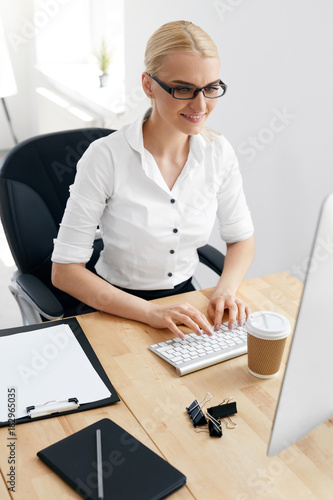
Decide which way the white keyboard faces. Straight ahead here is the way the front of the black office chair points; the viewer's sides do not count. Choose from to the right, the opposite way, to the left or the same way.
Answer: the opposite way

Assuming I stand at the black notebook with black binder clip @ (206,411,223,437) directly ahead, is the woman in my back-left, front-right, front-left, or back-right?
front-left

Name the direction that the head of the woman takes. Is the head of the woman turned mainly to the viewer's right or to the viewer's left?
to the viewer's right

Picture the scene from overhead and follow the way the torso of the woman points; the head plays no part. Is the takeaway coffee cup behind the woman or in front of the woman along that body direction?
in front

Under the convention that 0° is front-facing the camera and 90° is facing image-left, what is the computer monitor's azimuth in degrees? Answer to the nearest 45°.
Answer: approximately 135°

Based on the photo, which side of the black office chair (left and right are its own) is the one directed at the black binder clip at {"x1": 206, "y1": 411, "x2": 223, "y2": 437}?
front

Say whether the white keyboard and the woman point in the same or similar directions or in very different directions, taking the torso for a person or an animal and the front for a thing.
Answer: very different directions

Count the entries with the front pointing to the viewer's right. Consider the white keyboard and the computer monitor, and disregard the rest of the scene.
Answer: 0

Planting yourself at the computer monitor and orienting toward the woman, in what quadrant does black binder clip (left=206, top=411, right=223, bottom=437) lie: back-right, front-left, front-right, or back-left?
front-left

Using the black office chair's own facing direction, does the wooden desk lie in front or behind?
in front

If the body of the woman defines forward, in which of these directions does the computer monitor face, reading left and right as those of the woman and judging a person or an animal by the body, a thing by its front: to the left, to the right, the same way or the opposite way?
the opposite way

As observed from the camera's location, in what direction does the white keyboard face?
facing away from the viewer and to the left of the viewer

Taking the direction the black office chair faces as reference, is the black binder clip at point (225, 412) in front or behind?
in front
